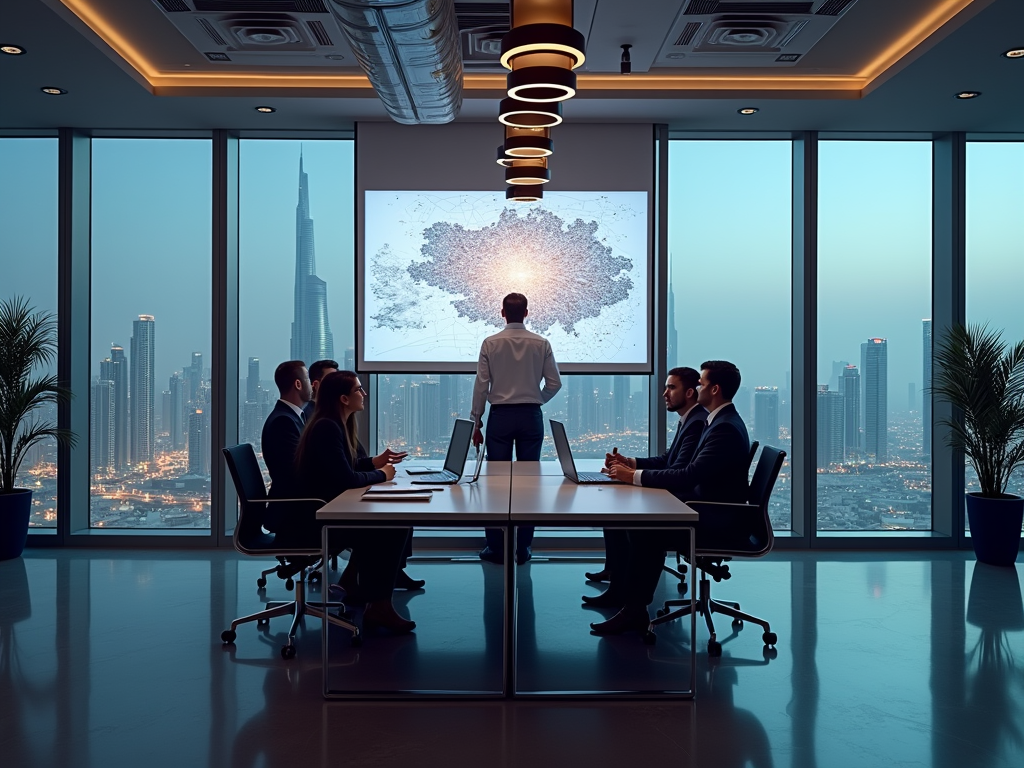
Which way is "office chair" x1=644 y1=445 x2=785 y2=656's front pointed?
to the viewer's left

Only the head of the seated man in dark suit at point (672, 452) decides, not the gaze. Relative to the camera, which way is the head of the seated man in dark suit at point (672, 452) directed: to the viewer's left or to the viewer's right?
to the viewer's left

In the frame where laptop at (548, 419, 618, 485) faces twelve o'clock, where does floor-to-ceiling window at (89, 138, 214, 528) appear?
The floor-to-ceiling window is roughly at 7 o'clock from the laptop.

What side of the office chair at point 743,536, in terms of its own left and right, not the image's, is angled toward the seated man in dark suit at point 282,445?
front

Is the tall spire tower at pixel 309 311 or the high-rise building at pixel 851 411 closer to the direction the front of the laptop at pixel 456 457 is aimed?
the tall spire tower

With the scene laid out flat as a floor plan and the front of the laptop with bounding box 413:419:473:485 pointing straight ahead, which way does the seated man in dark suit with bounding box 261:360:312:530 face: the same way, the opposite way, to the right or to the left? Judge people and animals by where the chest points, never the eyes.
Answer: the opposite way

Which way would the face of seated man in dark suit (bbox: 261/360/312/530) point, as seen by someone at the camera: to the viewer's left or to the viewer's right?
to the viewer's right

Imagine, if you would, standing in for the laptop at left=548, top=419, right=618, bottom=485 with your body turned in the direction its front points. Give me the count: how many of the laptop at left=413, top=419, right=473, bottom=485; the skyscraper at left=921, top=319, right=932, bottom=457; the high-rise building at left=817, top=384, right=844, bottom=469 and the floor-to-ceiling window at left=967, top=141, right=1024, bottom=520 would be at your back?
1

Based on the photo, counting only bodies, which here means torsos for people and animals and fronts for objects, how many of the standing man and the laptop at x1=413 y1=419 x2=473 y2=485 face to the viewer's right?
0

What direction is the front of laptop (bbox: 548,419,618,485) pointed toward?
to the viewer's right

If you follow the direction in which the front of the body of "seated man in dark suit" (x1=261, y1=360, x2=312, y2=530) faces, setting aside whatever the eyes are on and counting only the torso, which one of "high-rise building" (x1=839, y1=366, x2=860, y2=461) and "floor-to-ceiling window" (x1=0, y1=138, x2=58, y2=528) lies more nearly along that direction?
the high-rise building

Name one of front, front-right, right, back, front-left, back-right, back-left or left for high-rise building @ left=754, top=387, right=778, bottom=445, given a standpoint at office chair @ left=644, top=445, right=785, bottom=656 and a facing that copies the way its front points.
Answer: right

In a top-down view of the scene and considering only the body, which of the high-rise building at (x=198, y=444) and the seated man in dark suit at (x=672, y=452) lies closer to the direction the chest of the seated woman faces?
the seated man in dark suit

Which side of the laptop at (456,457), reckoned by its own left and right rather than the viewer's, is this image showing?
left

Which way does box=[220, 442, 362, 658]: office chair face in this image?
to the viewer's right

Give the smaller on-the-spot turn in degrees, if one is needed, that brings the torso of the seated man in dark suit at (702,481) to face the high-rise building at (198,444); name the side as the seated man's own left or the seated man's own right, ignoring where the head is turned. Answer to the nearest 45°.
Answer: approximately 45° to the seated man's own right

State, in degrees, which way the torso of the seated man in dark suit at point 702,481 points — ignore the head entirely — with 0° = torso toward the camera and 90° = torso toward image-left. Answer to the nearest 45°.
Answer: approximately 90°

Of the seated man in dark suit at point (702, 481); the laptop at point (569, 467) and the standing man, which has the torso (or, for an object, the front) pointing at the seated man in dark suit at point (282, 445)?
the seated man in dark suit at point (702, 481)

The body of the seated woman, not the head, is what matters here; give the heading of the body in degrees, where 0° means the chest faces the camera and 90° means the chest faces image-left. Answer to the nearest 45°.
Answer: approximately 270°
